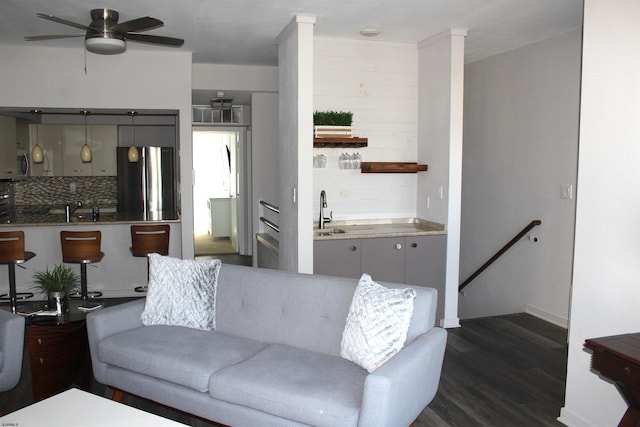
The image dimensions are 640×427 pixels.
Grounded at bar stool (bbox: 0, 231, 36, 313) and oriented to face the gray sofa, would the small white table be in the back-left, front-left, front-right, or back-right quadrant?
front-right

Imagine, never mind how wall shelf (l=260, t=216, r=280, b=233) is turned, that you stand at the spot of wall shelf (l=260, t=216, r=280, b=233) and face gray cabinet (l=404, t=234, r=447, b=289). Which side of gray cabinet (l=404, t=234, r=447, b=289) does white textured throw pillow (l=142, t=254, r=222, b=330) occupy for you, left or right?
right

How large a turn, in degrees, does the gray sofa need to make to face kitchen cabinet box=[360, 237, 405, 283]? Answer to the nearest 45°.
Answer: approximately 180°

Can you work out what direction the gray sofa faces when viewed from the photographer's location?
facing the viewer and to the left of the viewer

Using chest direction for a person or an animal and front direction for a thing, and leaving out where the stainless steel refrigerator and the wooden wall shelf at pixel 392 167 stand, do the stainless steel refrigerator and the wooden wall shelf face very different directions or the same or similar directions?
same or similar directions

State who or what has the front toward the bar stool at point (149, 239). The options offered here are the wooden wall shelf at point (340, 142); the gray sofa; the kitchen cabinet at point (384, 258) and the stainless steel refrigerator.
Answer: the stainless steel refrigerator

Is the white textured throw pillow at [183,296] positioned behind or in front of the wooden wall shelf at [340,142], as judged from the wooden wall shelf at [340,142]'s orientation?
in front

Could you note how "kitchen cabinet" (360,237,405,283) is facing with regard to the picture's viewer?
facing the viewer

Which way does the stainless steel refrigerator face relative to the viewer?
toward the camera

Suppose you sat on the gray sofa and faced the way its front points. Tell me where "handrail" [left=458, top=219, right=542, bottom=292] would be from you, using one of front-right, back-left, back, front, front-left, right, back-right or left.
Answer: back

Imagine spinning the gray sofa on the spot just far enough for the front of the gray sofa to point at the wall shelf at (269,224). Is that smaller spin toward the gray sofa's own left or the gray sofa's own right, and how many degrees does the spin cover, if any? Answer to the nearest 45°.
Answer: approximately 135° to the gray sofa's own right

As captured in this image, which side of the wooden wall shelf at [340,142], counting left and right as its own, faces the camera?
front

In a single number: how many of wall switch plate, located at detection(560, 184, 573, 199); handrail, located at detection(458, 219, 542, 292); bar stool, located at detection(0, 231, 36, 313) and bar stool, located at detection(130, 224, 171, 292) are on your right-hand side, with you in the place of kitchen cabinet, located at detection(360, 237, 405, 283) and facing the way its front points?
2

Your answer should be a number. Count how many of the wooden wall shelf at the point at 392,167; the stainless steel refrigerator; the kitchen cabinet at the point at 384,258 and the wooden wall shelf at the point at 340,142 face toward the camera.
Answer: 4
